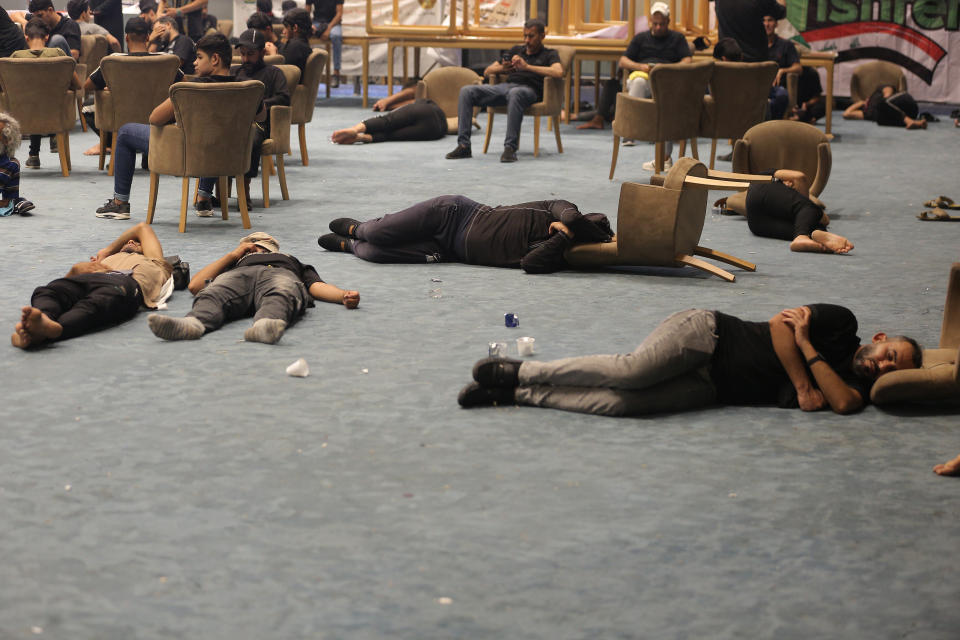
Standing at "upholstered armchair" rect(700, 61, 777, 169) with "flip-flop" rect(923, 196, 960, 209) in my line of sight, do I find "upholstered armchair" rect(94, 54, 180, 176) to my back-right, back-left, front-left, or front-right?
back-right

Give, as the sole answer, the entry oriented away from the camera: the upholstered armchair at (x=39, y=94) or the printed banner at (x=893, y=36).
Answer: the upholstered armchair

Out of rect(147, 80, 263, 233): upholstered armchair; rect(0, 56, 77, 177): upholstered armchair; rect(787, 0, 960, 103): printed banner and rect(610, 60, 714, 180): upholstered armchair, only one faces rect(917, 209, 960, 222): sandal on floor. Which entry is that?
the printed banner

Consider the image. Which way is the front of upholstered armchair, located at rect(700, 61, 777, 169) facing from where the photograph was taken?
facing away from the viewer and to the left of the viewer

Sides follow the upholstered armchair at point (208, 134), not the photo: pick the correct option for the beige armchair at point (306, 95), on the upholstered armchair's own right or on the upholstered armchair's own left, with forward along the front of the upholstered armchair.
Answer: on the upholstered armchair's own right

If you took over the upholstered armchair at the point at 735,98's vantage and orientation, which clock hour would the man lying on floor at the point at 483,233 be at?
The man lying on floor is roughly at 8 o'clock from the upholstered armchair.

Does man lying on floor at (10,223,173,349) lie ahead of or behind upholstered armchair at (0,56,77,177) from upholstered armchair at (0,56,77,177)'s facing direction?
behind

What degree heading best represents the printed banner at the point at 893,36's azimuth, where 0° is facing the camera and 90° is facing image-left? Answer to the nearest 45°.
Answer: approximately 0°

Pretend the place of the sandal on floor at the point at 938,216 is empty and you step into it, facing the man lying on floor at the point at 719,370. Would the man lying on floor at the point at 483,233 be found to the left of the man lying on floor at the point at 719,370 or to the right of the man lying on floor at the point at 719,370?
right

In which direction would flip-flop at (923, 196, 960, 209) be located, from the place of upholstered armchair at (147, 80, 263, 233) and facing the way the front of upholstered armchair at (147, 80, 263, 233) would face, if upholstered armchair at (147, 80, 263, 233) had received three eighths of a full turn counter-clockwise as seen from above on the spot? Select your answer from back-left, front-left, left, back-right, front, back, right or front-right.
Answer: left
